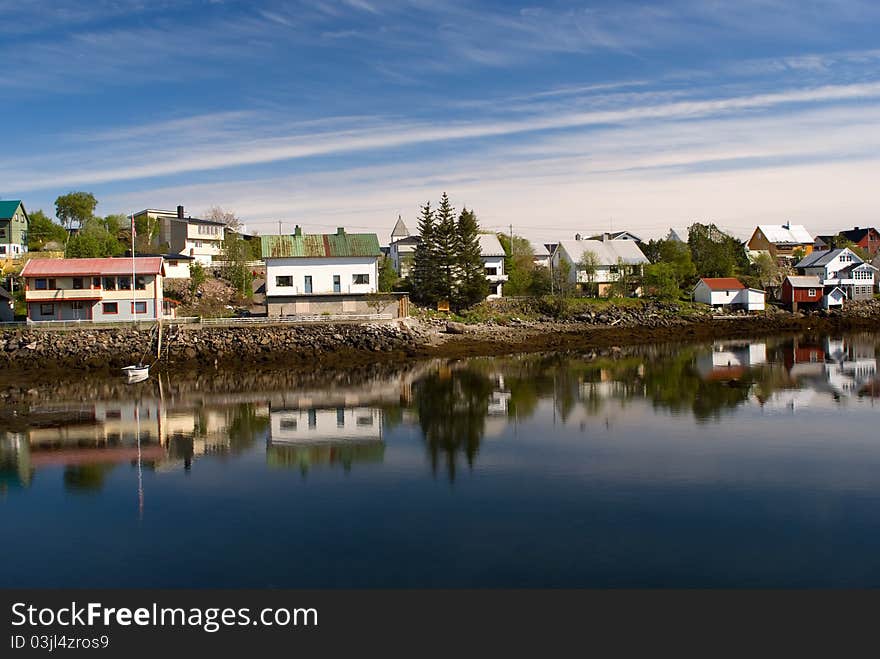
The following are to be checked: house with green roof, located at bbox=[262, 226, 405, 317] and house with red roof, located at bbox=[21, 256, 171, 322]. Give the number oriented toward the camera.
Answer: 2

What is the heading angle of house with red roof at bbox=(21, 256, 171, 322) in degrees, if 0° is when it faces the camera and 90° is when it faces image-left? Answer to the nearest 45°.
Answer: approximately 0°

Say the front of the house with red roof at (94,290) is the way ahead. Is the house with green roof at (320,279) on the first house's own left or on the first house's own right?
on the first house's own left

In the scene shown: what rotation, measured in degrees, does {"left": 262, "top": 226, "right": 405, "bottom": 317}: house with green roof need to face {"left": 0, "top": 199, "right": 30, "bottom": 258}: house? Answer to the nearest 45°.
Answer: approximately 135° to its right

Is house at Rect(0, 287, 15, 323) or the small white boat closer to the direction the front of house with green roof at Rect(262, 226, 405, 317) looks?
the small white boat

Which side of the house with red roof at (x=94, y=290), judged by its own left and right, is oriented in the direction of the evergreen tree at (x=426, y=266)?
left

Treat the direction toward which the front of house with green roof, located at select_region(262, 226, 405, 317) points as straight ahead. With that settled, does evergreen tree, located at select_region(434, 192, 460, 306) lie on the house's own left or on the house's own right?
on the house's own left

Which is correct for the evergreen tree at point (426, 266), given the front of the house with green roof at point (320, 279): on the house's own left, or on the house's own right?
on the house's own left

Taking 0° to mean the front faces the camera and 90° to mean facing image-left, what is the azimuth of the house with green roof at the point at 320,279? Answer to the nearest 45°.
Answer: approximately 0°

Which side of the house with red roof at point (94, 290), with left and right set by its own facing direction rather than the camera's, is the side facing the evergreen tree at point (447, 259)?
left

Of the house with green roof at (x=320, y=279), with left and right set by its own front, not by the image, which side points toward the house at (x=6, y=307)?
right
